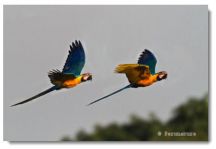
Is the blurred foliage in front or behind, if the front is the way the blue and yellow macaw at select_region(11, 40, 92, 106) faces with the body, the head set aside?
in front

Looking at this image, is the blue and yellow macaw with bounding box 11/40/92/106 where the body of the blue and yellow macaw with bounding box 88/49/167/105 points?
no

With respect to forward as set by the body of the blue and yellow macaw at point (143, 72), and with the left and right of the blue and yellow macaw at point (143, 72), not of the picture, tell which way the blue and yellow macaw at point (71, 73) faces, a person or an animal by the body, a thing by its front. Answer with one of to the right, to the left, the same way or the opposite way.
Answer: the same way

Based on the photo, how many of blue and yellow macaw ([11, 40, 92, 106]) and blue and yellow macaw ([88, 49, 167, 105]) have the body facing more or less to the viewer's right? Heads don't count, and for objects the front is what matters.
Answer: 2

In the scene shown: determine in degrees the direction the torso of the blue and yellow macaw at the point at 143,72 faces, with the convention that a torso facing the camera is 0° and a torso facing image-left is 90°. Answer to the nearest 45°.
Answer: approximately 270°

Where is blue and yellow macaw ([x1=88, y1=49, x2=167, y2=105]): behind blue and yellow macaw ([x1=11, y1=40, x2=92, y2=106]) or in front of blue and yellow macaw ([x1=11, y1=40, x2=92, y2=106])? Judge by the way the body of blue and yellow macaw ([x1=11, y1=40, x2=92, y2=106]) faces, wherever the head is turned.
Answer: in front

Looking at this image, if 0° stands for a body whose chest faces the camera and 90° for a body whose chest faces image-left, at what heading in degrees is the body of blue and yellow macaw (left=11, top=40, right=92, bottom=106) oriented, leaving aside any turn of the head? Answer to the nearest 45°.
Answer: approximately 270°
